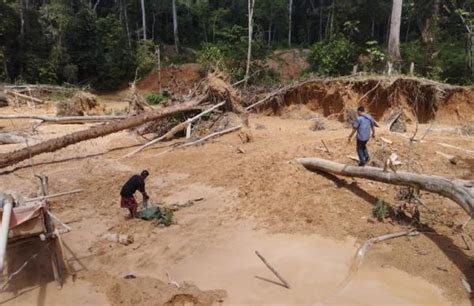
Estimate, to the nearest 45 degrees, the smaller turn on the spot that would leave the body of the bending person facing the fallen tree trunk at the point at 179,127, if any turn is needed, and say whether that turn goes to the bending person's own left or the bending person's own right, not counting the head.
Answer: approximately 90° to the bending person's own left

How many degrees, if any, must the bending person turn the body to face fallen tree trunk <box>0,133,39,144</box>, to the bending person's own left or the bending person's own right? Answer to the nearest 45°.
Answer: approximately 135° to the bending person's own left

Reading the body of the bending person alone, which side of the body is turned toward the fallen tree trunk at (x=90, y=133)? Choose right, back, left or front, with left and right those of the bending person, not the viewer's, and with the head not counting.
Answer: left

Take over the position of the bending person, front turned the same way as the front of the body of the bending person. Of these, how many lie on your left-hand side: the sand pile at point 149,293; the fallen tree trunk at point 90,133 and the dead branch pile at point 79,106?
2

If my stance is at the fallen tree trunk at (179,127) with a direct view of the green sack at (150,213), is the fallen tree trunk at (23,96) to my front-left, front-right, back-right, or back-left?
back-right

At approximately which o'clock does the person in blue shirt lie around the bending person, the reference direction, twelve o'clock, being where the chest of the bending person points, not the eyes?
The person in blue shirt is roughly at 12 o'clock from the bending person.

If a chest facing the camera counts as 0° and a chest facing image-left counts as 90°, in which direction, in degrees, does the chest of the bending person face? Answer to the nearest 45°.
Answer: approximately 270°

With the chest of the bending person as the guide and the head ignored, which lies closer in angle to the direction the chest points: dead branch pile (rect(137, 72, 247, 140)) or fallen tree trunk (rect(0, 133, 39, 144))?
the dead branch pile

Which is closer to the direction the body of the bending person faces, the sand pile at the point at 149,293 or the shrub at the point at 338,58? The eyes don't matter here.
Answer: the shrub
